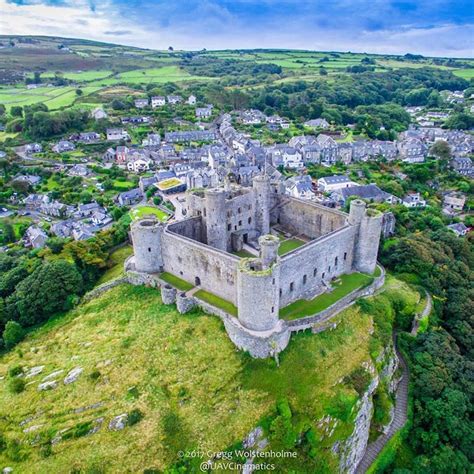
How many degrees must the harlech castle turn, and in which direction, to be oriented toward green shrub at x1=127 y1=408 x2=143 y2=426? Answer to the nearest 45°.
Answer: approximately 90° to its left

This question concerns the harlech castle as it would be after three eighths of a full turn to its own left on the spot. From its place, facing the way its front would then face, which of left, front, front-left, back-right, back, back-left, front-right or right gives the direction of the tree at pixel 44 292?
right

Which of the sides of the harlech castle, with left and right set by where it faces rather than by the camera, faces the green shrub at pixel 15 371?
left

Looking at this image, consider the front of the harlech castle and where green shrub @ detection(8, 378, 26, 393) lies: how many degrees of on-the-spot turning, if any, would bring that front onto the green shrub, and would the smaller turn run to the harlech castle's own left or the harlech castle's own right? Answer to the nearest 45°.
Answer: approximately 90° to the harlech castle's own left

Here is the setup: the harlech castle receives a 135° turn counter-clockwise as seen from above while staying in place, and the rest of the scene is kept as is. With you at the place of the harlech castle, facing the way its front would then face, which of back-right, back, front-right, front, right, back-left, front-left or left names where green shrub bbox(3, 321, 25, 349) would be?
right

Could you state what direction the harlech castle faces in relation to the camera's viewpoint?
facing away from the viewer and to the left of the viewer
